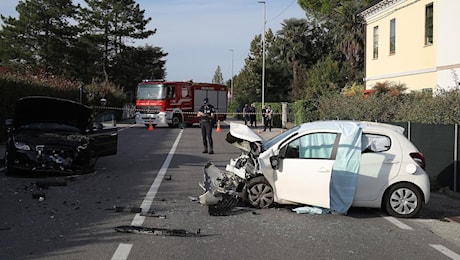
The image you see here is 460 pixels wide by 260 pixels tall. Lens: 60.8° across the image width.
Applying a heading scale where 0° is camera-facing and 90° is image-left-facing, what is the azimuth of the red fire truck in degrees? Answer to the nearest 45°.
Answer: approximately 45°

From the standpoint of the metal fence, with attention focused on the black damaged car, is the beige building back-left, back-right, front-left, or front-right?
back-right

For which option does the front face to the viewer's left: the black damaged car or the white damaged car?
the white damaged car

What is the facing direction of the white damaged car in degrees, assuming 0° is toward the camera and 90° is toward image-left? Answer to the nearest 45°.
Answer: approximately 90°

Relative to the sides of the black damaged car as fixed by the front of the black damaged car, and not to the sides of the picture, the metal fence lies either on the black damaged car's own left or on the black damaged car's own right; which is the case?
on the black damaged car's own left

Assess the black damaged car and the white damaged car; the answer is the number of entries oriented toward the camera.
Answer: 1

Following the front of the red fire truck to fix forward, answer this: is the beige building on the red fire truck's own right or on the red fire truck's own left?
on the red fire truck's own left

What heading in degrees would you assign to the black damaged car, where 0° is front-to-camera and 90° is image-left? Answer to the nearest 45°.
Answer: approximately 0°

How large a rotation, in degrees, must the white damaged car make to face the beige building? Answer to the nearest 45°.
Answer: approximately 90° to its right

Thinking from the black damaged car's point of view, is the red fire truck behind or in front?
behind

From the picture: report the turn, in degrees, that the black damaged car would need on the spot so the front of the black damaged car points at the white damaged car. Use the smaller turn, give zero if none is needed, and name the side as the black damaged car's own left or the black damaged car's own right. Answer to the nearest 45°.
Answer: approximately 45° to the black damaged car's own left

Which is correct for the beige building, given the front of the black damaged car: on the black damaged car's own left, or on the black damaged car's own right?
on the black damaged car's own left
